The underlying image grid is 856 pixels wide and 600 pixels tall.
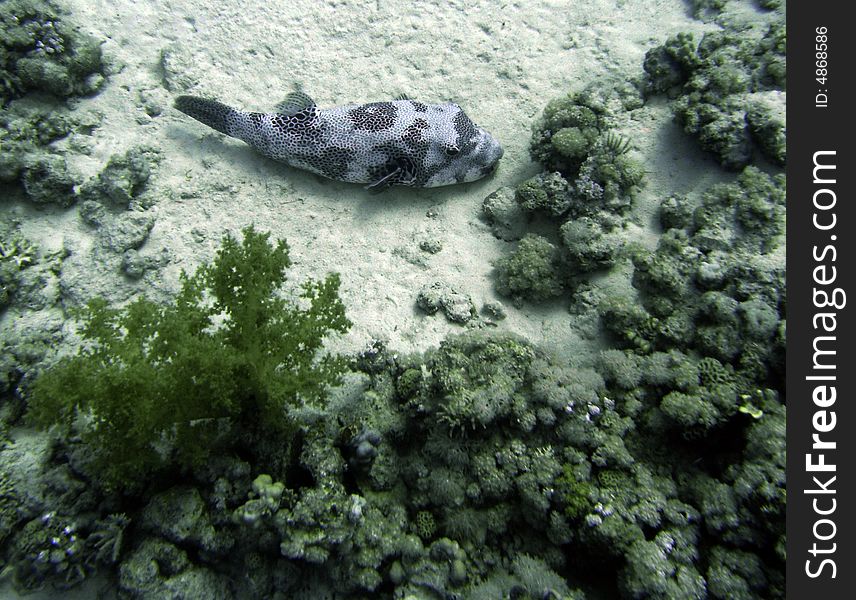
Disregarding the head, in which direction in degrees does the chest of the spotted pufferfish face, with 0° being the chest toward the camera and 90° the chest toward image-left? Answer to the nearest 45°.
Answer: approximately 270°

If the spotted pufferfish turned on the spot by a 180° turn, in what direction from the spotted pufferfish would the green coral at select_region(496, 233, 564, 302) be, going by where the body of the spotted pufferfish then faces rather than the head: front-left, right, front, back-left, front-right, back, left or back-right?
back-left
